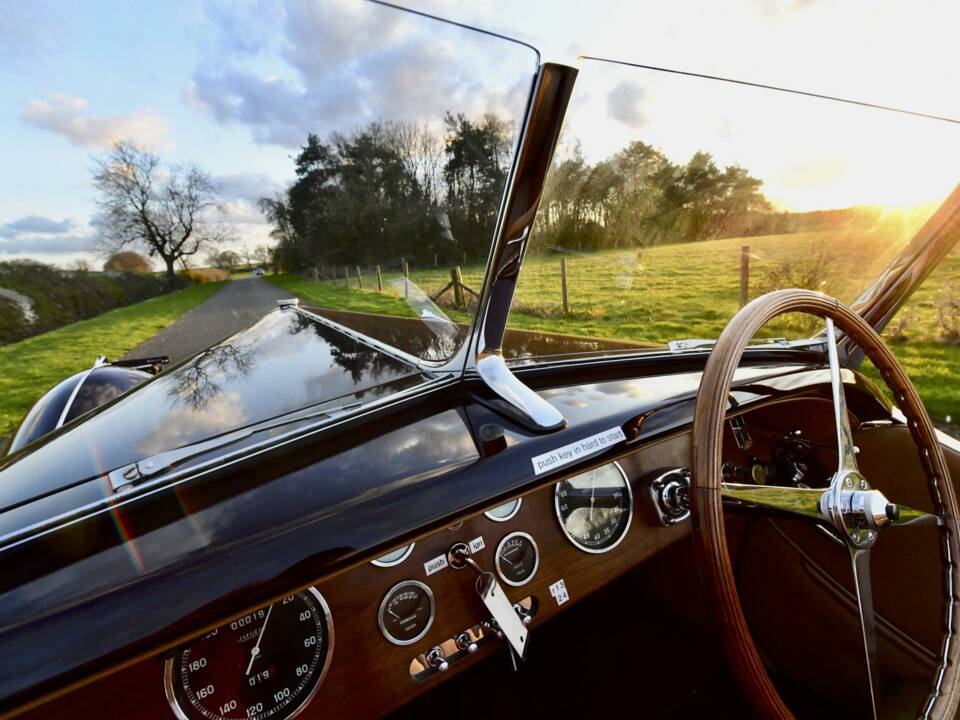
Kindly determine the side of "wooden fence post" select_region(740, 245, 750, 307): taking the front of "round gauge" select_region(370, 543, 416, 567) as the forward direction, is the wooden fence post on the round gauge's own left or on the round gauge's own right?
on the round gauge's own left

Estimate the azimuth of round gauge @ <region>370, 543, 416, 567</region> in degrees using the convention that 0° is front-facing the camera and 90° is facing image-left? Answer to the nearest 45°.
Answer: approximately 0°

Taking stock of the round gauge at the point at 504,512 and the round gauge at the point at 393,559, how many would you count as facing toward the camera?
2

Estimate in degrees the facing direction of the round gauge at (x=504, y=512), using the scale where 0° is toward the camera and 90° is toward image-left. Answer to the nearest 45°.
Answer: approximately 0°
